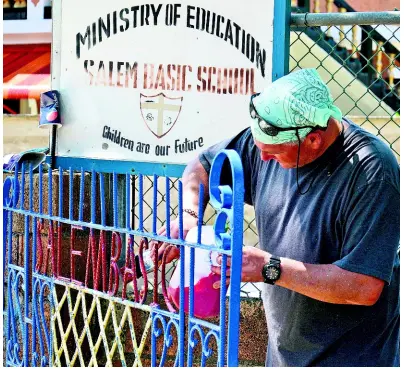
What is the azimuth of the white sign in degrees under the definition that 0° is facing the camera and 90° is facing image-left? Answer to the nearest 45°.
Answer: approximately 0°

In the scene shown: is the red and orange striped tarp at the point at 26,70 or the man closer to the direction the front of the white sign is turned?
the man

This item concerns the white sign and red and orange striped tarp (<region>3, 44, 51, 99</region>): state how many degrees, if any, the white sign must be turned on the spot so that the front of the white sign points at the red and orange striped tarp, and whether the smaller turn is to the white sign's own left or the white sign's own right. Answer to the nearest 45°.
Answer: approximately 180°

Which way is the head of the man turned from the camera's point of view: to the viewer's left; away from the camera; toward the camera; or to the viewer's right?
to the viewer's left

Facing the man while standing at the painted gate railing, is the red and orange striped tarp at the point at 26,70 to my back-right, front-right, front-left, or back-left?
back-left

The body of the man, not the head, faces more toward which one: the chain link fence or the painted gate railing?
the painted gate railing

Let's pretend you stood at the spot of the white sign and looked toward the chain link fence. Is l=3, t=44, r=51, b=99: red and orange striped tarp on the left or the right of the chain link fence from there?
left

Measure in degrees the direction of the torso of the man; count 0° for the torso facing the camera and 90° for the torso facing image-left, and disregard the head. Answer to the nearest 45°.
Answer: approximately 45°

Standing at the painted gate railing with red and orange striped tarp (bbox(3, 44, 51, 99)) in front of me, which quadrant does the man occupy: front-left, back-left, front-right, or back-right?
back-right
